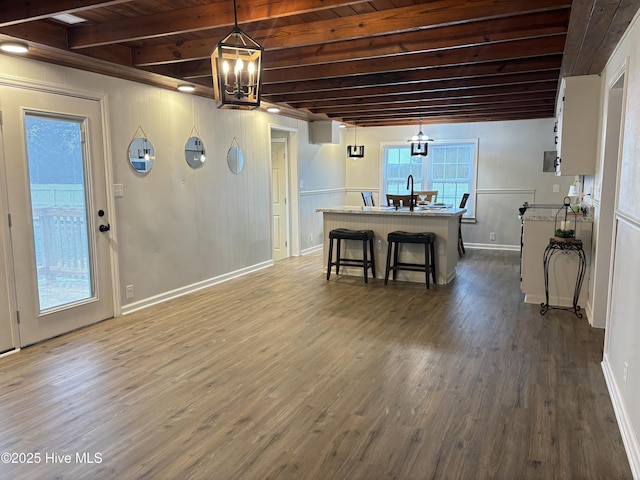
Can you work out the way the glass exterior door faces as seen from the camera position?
facing the viewer and to the right of the viewer

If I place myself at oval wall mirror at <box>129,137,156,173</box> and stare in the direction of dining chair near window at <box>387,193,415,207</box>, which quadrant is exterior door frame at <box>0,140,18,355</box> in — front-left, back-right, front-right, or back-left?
back-right

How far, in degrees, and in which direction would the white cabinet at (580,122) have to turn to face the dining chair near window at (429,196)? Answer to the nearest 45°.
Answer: approximately 45° to its right

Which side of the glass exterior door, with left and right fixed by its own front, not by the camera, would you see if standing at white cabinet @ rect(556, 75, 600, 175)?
front

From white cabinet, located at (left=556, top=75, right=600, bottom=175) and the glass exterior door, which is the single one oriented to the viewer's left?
the white cabinet

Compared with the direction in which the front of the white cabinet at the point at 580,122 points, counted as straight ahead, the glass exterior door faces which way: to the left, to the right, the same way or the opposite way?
the opposite way

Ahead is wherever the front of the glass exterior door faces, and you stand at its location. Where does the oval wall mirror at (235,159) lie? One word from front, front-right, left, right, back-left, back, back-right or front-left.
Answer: left

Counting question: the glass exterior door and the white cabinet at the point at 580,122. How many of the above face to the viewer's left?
1

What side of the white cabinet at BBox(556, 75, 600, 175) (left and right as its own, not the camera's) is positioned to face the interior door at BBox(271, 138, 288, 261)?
front

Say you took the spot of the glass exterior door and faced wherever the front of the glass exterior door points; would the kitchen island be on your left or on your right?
on your left

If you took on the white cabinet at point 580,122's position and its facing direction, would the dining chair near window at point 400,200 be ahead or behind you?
ahead

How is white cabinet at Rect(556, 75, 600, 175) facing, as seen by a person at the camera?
facing to the left of the viewer

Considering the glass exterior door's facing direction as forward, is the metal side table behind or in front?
in front
